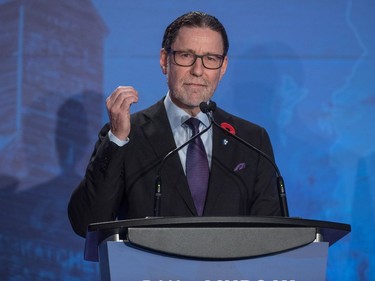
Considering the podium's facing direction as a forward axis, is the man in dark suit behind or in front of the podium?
behind

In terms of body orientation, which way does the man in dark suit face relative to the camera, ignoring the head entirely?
toward the camera

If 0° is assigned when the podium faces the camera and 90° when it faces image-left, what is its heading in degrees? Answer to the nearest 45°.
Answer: approximately 0°

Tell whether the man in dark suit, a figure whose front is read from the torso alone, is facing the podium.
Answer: yes
